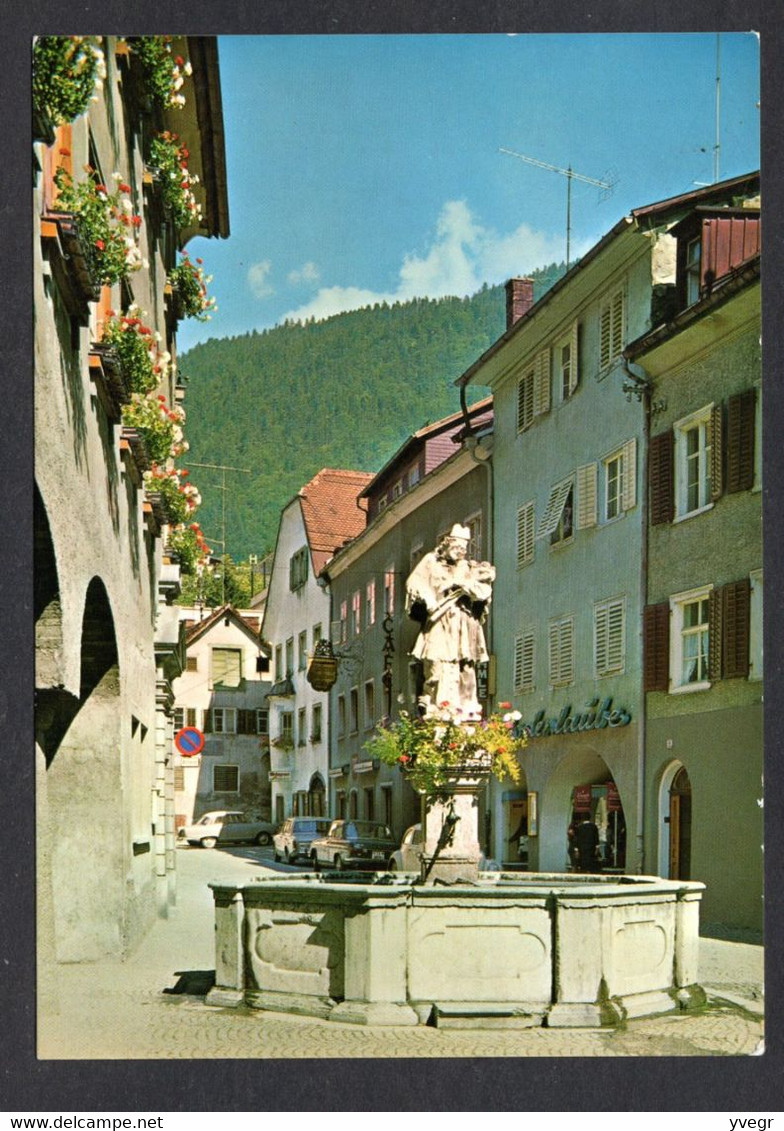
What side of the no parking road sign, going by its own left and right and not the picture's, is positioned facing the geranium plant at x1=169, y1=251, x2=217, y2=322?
front

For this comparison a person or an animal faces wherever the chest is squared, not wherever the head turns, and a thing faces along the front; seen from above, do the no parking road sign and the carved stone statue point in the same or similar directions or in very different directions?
same or similar directions

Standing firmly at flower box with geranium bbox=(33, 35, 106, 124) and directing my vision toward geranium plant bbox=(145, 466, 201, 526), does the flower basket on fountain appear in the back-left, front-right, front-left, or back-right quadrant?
front-right

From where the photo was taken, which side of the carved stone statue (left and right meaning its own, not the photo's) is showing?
front

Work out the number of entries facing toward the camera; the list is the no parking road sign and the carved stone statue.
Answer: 2

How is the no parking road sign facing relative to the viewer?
toward the camera
